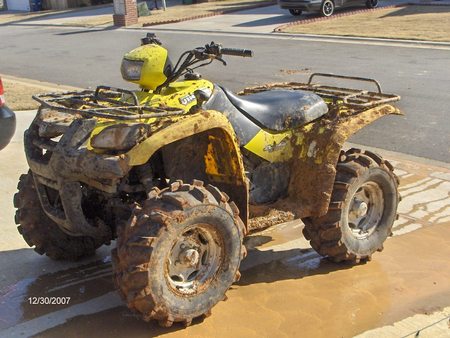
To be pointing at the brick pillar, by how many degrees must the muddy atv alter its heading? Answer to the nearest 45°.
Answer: approximately 135° to its right

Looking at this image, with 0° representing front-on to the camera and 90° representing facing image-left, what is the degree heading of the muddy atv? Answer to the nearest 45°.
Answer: approximately 45°
